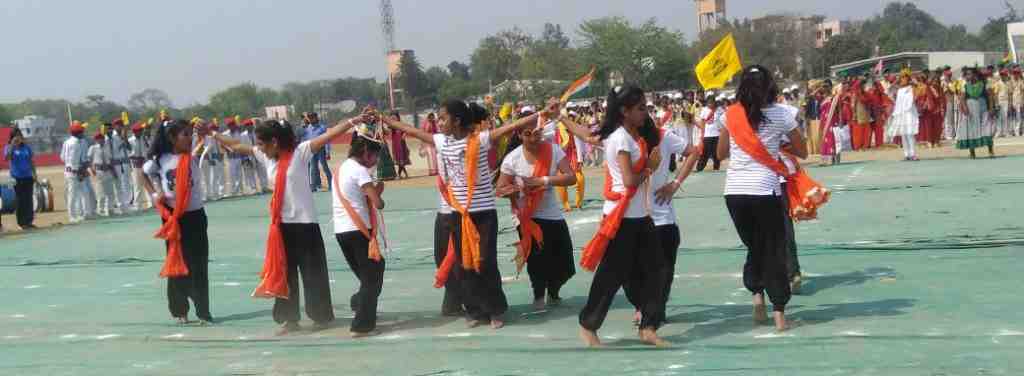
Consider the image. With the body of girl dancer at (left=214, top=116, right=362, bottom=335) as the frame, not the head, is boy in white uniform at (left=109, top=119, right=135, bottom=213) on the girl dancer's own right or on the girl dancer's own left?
on the girl dancer's own right

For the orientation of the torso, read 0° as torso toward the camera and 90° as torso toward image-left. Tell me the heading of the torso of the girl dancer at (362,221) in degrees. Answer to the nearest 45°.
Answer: approximately 225°

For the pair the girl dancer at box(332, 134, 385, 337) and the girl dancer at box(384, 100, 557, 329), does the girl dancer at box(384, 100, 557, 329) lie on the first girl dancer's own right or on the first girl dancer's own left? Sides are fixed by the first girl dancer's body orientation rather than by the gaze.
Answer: on the first girl dancer's own right

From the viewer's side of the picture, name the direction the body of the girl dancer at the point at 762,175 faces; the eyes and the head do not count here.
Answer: away from the camera

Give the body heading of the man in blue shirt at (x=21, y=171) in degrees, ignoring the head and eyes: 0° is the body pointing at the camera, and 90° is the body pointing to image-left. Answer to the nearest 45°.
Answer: approximately 0°
